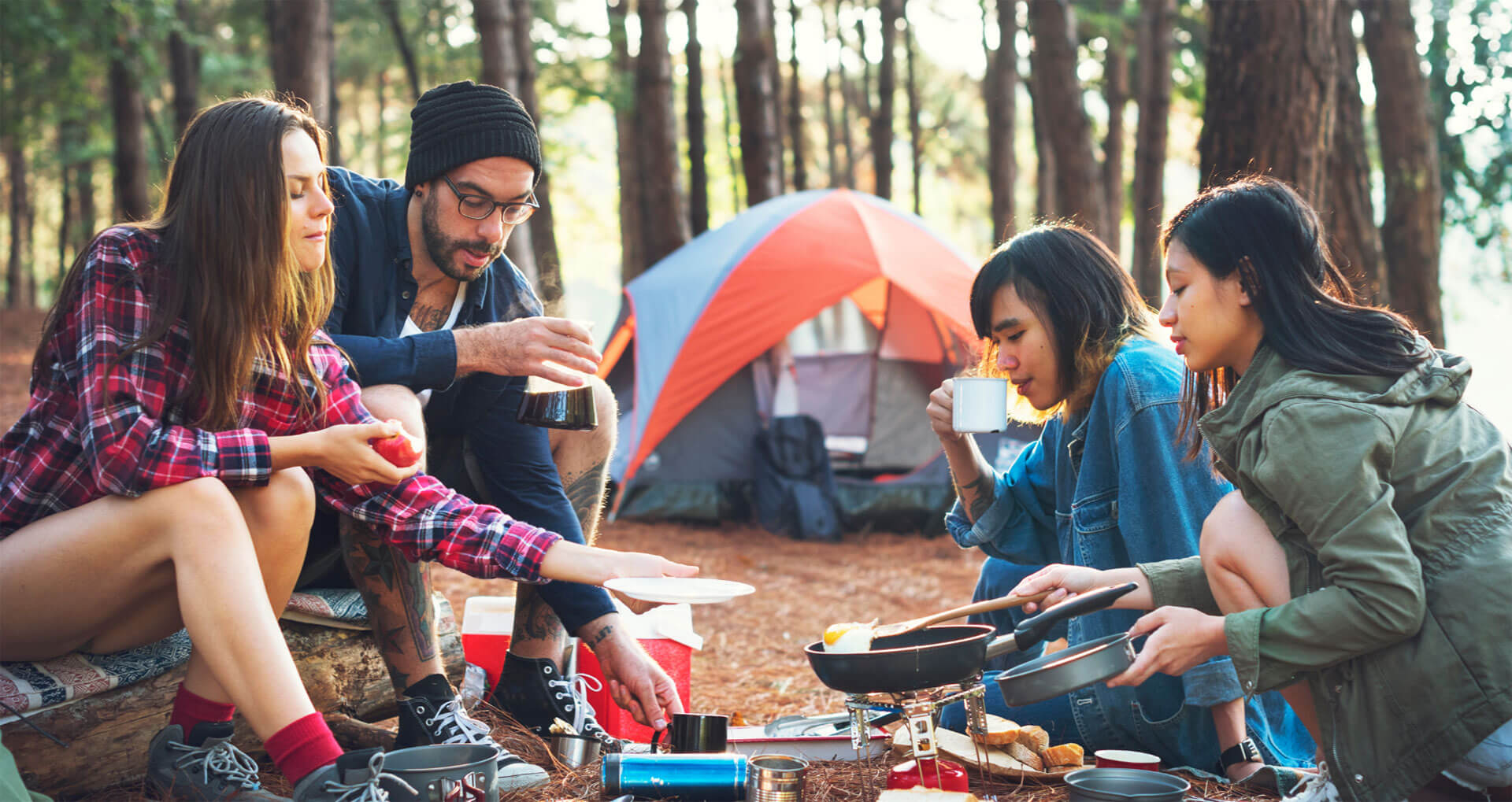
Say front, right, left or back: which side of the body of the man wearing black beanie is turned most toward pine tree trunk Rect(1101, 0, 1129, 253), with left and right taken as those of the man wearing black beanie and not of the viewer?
left

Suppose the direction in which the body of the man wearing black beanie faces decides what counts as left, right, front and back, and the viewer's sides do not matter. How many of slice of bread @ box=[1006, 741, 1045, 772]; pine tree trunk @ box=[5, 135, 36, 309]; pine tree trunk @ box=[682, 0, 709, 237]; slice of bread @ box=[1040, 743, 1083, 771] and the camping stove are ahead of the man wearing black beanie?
3

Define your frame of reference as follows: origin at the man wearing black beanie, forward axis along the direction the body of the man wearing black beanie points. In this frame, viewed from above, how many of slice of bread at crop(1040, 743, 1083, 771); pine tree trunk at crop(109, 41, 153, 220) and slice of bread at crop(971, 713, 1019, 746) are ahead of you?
2

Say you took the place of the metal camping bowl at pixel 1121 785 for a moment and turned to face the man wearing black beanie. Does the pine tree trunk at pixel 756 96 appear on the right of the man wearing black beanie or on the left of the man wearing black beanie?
right

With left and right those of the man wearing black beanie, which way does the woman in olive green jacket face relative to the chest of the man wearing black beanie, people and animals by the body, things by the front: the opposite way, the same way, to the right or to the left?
the opposite way

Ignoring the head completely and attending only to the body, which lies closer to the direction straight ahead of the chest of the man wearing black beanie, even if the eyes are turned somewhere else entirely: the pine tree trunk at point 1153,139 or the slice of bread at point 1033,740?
the slice of bread

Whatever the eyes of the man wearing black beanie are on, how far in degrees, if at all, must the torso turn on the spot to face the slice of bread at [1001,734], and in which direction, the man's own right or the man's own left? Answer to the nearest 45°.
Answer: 0° — they already face it

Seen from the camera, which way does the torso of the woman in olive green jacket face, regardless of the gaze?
to the viewer's left

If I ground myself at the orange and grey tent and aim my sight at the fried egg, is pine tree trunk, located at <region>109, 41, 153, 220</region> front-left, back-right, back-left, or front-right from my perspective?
back-right

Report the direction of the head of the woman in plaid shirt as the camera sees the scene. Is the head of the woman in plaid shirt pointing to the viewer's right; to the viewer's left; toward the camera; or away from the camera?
to the viewer's right

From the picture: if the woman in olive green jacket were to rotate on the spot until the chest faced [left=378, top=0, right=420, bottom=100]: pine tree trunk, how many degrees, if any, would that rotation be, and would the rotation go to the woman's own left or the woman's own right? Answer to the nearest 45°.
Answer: approximately 45° to the woman's own right

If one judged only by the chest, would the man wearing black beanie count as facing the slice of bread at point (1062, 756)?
yes

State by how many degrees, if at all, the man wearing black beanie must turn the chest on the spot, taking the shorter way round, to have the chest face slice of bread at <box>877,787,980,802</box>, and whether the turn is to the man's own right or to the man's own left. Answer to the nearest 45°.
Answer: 0° — they already face it

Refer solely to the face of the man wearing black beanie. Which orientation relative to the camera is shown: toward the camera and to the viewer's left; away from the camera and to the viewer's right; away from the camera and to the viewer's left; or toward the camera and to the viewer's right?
toward the camera and to the viewer's right

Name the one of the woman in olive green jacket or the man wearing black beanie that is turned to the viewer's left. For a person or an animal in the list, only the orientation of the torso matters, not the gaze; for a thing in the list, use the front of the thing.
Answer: the woman in olive green jacket

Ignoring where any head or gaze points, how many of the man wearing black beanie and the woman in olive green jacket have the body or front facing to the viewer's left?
1

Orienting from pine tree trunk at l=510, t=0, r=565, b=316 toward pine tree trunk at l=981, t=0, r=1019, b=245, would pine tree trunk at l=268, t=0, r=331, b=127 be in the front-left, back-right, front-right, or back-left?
back-right
